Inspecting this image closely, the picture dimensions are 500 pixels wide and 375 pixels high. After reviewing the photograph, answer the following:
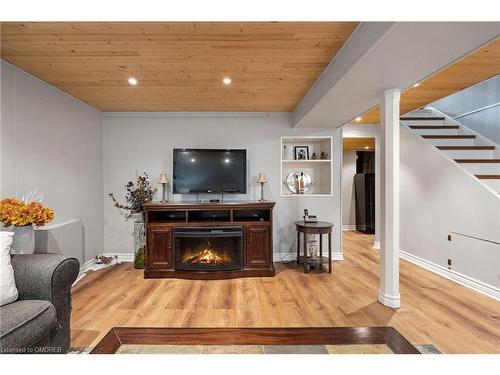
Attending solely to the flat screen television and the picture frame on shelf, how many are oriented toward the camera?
2

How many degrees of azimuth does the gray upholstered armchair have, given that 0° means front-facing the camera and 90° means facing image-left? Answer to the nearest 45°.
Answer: approximately 315°

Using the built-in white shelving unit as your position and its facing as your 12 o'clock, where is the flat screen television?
The flat screen television is roughly at 2 o'clock from the built-in white shelving unit.

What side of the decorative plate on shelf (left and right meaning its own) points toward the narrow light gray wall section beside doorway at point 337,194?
left

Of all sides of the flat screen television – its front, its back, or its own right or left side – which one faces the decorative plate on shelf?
left

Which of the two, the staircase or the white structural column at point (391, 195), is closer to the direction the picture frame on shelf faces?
the white structural column

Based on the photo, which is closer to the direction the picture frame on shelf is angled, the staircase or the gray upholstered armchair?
the gray upholstered armchair

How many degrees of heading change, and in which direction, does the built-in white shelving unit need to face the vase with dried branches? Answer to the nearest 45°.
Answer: approximately 45° to its right

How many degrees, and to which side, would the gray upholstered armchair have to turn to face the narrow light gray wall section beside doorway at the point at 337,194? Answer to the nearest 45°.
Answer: approximately 45° to its left
